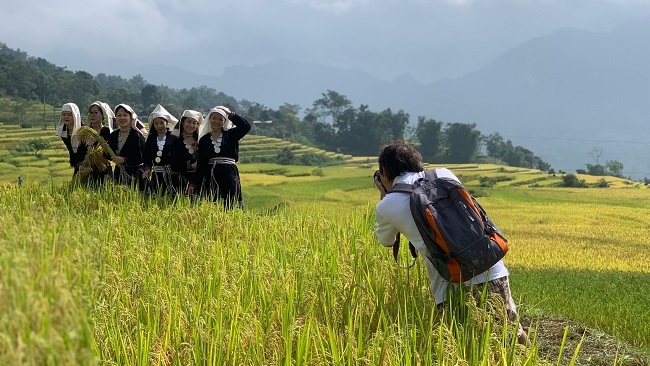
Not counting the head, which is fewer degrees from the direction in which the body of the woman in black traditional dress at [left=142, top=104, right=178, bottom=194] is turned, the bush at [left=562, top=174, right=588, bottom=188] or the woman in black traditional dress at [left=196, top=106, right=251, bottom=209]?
the woman in black traditional dress

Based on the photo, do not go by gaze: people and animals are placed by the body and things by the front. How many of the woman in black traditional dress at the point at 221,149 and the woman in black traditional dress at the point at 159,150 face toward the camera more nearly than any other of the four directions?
2

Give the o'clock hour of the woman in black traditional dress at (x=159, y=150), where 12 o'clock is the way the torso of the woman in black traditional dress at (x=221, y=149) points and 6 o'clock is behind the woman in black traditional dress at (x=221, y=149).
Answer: the woman in black traditional dress at (x=159, y=150) is roughly at 4 o'clock from the woman in black traditional dress at (x=221, y=149).

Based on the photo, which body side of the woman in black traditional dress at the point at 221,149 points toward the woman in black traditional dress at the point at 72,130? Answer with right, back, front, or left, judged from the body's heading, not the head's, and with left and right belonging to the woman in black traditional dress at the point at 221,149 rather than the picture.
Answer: right

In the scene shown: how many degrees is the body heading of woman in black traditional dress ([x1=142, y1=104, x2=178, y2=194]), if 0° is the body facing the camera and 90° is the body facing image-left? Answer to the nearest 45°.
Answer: approximately 0°

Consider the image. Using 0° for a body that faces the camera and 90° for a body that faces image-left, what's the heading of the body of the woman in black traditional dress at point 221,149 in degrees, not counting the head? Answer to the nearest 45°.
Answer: approximately 0°

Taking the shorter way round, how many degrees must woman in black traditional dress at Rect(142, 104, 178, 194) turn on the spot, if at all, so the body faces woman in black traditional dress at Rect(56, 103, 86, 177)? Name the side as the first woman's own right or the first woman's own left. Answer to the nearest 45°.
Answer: approximately 90° to the first woman's own right

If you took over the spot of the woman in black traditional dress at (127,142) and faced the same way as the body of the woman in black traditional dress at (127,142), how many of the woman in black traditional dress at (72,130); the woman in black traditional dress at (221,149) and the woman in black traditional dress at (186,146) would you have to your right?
1
